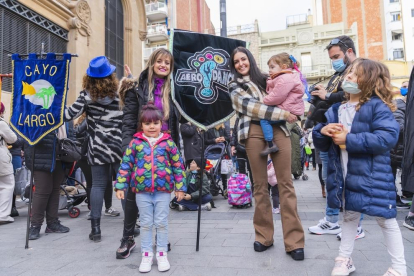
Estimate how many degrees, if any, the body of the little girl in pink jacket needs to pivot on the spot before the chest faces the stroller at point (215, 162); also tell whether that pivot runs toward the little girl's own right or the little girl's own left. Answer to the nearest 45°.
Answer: approximately 90° to the little girl's own right

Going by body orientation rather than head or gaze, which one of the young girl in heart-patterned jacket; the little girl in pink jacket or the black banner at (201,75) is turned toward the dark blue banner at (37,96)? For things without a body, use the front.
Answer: the little girl in pink jacket

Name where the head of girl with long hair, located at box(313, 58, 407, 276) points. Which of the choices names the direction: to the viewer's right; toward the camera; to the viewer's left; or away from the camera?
to the viewer's left

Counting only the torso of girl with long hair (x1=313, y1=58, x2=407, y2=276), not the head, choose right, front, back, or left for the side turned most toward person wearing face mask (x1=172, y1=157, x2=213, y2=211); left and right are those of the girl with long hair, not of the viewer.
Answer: right

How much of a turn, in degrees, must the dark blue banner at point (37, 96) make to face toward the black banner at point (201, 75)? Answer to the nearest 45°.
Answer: approximately 45° to its left

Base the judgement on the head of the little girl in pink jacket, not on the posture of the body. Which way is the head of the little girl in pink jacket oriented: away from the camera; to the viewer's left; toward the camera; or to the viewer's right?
to the viewer's left

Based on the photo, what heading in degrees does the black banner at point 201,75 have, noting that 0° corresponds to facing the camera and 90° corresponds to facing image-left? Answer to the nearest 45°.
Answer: approximately 0°

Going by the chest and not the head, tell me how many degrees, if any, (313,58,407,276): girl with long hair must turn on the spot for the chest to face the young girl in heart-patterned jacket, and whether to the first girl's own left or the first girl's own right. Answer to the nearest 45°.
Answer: approximately 45° to the first girl's own right

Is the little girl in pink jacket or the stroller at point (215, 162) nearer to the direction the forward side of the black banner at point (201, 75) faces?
the little girl in pink jacket

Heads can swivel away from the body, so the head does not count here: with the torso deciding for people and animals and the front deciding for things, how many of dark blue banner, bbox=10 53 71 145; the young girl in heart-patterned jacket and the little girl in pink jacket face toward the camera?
2

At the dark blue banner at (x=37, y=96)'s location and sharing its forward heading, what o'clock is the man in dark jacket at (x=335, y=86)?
The man in dark jacket is roughly at 10 o'clock from the dark blue banner.

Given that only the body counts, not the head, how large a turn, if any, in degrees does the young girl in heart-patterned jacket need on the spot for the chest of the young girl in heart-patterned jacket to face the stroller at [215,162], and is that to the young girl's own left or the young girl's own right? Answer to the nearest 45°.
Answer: approximately 180°
